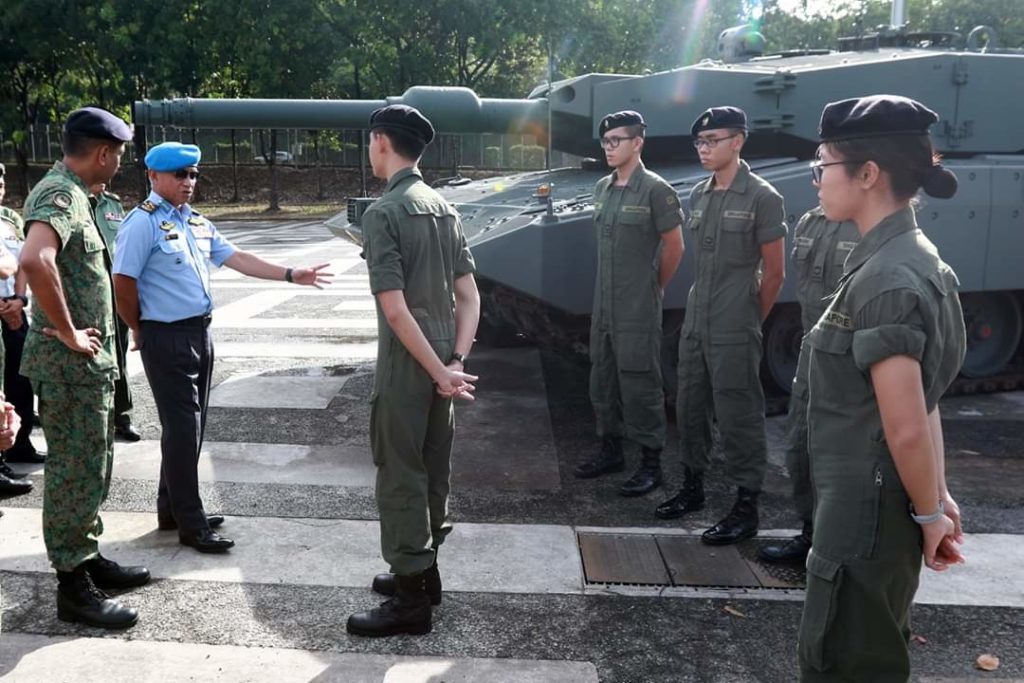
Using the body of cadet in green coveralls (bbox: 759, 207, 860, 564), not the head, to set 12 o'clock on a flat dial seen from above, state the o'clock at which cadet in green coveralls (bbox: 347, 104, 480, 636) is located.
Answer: cadet in green coveralls (bbox: 347, 104, 480, 636) is roughly at 12 o'clock from cadet in green coveralls (bbox: 759, 207, 860, 564).

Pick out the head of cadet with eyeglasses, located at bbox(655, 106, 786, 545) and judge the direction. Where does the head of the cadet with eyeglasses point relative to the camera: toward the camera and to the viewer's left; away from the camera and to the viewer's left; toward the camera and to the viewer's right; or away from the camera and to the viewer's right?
toward the camera and to the viewer's left

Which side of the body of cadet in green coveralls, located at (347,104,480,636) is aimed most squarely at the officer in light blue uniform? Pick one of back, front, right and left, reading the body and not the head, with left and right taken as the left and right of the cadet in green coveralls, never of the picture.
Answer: front

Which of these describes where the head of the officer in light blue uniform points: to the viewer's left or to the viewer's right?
to the viewer's right

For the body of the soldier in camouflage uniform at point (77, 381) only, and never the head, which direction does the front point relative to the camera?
to the viewer's right

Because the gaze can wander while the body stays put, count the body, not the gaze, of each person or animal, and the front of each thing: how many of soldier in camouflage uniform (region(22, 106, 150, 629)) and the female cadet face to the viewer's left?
1

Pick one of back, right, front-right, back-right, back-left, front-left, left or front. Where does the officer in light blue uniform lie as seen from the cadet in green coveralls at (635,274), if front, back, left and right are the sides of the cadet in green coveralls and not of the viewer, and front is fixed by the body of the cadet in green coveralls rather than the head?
front

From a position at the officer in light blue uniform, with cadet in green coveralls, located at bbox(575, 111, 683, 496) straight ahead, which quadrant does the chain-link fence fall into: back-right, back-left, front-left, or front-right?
front-left

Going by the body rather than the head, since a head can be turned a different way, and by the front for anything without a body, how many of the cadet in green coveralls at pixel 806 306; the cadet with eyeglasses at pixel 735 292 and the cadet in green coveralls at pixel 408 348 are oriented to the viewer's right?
0

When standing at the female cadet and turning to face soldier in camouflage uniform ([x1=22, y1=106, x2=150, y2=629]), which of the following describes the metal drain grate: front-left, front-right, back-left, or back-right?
front-right

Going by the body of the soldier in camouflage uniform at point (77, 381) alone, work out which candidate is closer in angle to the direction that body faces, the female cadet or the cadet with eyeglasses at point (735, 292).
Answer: the cadet with eyeglasses

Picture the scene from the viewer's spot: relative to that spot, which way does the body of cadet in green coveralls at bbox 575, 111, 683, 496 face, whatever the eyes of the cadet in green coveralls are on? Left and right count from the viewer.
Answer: facing the viewer and to the left of the viewer

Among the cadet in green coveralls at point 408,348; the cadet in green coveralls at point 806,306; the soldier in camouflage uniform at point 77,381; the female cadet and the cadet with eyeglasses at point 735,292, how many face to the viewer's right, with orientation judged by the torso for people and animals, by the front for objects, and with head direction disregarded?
1

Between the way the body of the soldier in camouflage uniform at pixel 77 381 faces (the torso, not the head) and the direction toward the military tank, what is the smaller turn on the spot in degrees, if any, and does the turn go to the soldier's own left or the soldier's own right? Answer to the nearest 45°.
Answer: approximately 45° to the soldier's own left

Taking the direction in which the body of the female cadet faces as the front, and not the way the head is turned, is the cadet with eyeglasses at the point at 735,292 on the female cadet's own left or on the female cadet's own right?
on the female cadet's own right
